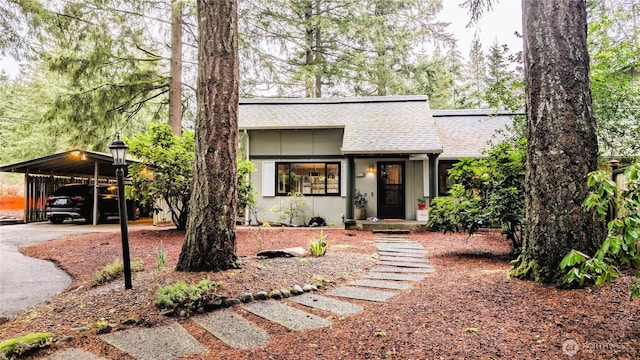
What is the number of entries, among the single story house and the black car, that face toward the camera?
1

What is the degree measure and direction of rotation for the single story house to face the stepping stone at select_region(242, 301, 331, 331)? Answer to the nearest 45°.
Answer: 0° — it already faces it

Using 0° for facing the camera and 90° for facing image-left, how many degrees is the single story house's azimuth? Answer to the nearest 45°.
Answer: approximately 0°

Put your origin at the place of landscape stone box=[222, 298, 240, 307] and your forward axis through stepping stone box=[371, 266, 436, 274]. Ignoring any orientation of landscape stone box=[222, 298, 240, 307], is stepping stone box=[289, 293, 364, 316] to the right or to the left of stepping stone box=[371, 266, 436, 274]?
right

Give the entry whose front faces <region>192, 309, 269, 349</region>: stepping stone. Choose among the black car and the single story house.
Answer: the single story house

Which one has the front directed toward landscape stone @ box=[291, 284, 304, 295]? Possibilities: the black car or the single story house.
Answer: the single story house
